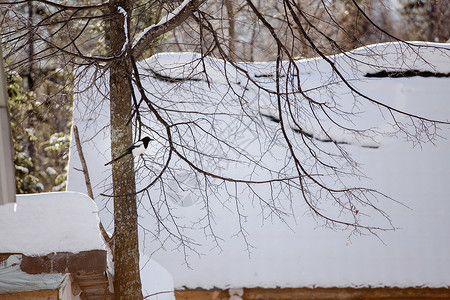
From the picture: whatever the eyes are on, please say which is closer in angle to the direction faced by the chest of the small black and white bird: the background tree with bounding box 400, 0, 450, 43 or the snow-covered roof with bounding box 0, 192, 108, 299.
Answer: the background tree

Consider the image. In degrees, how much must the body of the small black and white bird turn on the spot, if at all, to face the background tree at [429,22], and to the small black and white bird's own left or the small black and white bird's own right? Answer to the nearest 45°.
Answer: approximately 45° to the small black and white bird's own left

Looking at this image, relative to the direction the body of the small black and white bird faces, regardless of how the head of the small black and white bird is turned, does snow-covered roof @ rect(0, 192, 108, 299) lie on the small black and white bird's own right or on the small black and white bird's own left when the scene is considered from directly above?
on the small black and white bird's own right

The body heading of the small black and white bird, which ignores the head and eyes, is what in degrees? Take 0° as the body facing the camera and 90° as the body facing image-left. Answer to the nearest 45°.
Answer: approximately 270°
